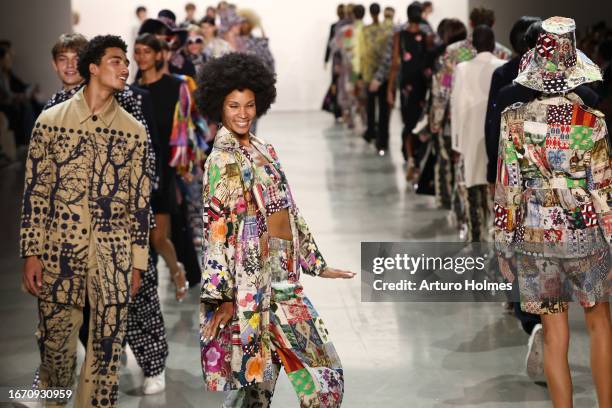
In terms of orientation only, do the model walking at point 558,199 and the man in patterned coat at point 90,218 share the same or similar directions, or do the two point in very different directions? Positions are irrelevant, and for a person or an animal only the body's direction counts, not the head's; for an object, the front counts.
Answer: very different directions

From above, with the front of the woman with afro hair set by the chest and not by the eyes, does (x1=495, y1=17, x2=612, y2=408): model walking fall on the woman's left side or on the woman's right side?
on the woman's left side

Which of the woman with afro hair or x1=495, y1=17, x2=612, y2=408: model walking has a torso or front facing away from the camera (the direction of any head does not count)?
the model walking

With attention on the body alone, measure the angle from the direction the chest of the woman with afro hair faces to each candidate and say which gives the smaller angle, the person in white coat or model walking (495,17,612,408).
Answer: the model walking

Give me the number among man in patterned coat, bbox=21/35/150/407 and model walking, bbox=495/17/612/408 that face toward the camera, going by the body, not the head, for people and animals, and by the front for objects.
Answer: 1

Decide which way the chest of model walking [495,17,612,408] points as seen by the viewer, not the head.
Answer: away from the camera

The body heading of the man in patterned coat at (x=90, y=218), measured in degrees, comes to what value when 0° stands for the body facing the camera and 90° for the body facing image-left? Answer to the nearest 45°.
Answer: approximately 0°

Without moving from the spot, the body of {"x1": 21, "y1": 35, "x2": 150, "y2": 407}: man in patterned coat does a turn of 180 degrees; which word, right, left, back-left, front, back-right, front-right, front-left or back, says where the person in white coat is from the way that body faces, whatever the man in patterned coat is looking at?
front-right

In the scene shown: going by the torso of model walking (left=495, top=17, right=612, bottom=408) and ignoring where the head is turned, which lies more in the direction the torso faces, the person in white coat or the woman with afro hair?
the person in white coat
